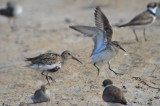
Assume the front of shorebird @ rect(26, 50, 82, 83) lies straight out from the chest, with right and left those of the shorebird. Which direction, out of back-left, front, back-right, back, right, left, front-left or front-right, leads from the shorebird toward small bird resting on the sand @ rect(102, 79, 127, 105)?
front-right

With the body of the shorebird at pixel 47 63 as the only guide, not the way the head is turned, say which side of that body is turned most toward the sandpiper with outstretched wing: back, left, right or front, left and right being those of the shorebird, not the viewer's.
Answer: front

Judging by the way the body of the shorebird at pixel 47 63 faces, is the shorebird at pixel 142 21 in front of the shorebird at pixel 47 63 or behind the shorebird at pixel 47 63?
in front

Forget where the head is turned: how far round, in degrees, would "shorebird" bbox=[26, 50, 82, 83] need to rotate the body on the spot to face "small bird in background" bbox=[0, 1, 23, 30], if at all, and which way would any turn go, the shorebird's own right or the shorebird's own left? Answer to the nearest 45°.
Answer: approximately 90° to the shorebird's own left

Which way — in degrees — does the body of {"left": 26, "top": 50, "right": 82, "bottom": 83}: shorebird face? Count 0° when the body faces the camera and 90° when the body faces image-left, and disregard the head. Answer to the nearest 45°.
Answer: approximately 270°

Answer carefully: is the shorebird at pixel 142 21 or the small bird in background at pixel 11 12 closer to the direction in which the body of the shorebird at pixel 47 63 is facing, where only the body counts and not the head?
the shorebird
